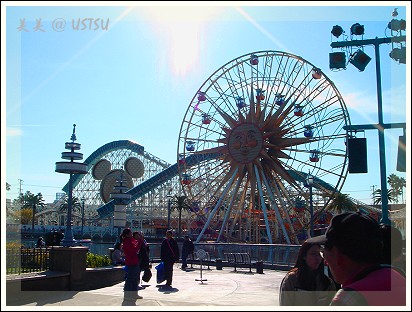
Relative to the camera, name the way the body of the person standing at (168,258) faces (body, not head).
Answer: toward the camera

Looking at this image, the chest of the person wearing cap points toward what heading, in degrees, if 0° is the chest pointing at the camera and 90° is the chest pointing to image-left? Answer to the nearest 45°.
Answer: approximately 135°

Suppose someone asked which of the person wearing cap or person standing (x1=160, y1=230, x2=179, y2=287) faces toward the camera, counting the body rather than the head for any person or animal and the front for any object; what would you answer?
the person standing

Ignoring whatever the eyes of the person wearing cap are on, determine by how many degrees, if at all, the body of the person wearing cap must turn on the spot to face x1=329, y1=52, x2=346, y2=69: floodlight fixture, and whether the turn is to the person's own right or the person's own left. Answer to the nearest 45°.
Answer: approximately 45° to the person's own right

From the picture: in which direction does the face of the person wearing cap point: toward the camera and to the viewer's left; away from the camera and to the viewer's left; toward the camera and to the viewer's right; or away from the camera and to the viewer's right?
away from the camera and to the viewer's left

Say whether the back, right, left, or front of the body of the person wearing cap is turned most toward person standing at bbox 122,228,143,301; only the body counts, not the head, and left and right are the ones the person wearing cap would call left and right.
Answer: front

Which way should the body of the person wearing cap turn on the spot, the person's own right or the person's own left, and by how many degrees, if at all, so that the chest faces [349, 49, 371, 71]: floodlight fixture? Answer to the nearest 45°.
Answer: approximately 45° to the person's own right
